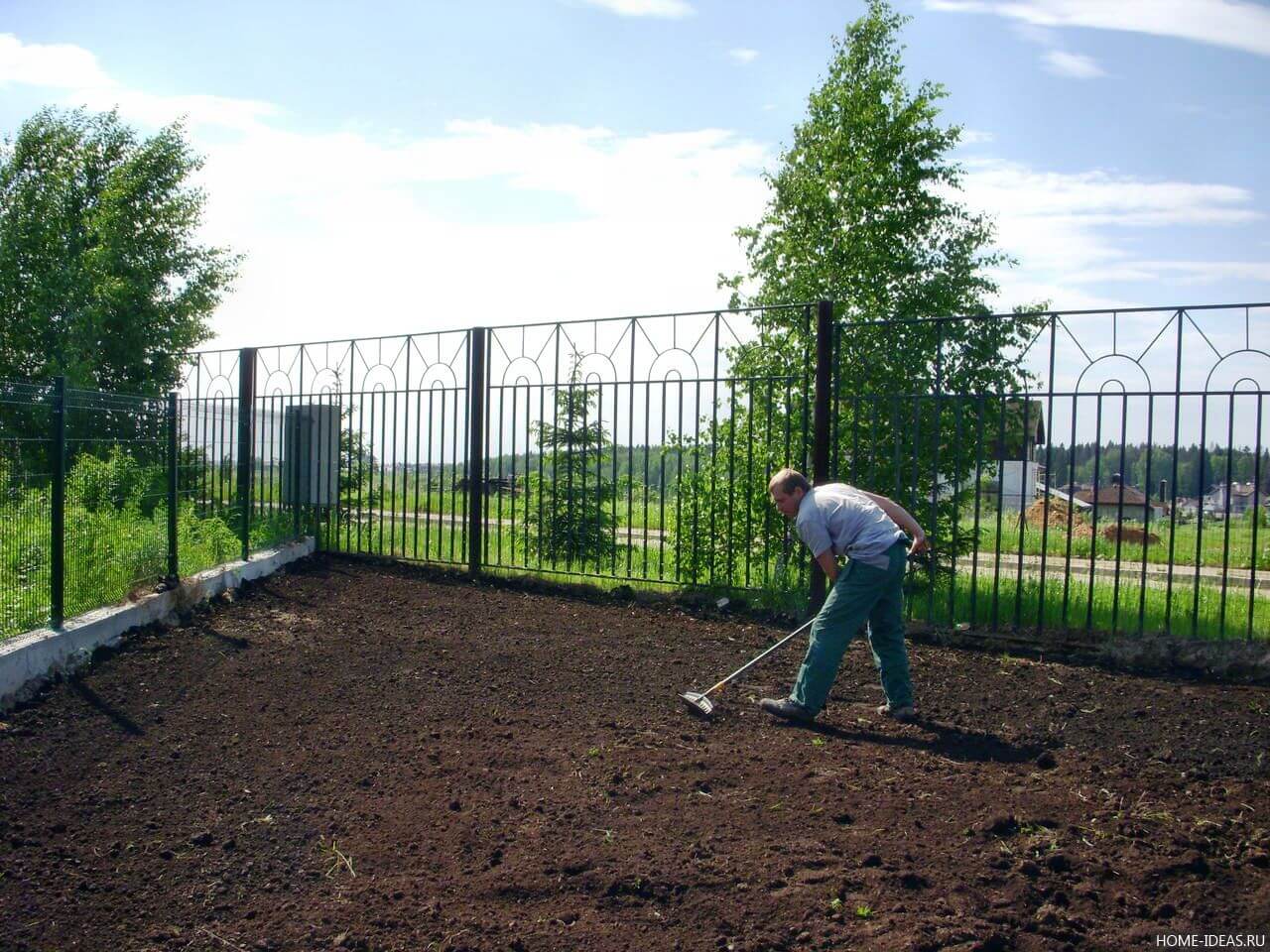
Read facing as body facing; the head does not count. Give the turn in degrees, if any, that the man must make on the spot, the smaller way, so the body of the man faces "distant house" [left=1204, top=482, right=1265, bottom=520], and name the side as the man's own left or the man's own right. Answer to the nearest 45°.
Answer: approximately 135° to the man's own right

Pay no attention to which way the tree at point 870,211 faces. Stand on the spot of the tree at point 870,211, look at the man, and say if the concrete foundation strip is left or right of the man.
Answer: right

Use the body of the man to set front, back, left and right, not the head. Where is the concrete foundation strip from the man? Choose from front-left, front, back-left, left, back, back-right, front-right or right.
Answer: front

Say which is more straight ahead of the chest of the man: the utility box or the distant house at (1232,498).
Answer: the utility box

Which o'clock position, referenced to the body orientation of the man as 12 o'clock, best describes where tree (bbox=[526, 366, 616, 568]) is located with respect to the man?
The tree is roughly at 2 o'clock from the man.

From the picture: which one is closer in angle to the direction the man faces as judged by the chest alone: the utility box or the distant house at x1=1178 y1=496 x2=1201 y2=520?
the utility box

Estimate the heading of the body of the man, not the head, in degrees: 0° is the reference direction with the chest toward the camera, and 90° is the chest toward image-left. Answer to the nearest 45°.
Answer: approximately 90°

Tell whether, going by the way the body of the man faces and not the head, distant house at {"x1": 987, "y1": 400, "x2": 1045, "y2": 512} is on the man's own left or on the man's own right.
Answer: on the man's own right

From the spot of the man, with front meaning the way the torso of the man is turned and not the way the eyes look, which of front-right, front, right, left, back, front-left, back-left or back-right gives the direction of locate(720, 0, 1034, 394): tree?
right

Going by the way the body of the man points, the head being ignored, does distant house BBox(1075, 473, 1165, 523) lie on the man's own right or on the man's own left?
on the man's own right

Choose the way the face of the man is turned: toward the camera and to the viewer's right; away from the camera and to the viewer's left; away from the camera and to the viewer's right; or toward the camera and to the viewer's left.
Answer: toward the camera and to the viewer's left

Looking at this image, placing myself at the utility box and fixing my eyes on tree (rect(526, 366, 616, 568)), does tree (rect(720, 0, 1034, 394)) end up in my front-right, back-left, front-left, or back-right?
front-left

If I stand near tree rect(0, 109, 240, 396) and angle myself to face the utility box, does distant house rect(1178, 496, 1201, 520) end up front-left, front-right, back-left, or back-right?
front-left
